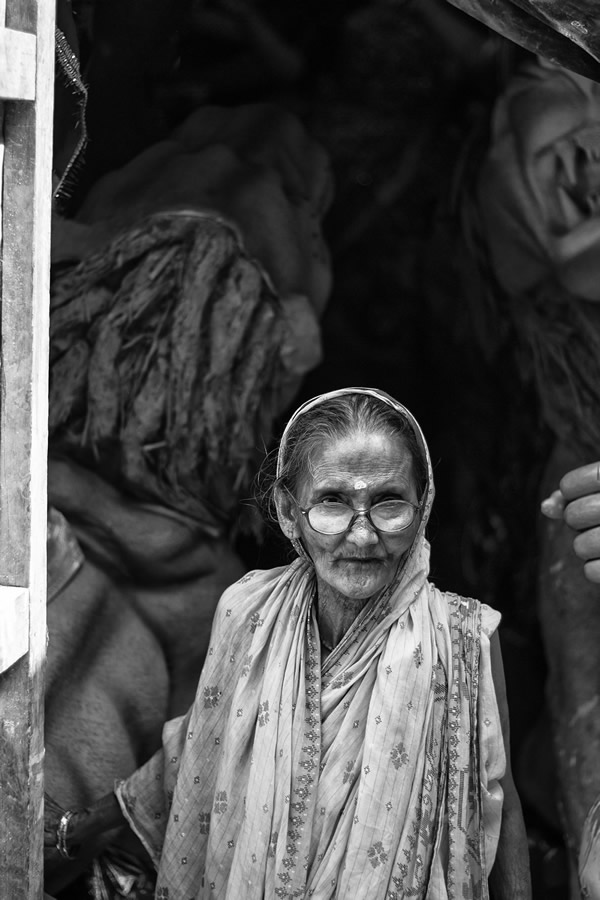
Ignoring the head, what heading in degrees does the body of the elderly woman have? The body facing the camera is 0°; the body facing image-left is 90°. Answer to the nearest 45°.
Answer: approximately 0°

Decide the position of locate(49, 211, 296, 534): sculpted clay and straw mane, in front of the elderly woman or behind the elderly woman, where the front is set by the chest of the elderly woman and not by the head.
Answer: behind
